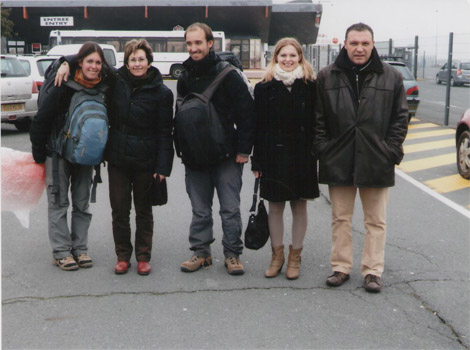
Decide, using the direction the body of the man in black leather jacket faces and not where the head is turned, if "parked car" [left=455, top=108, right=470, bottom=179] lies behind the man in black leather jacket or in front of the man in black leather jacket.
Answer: behind

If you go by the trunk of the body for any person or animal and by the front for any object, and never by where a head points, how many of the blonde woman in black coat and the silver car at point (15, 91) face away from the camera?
1

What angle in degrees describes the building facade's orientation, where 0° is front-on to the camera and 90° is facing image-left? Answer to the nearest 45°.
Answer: approximately 0°

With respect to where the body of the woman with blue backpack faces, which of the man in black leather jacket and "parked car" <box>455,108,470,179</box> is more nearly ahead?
the man in black leather jacket

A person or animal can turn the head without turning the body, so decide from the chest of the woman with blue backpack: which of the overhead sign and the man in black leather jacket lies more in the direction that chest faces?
the man in black leather jacket

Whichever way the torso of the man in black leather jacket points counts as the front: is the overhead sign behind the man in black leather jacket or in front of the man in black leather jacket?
behind

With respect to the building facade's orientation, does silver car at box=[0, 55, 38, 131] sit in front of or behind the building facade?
in front

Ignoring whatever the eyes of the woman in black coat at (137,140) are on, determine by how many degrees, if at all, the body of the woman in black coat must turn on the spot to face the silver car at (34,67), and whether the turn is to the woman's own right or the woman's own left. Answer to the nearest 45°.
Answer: approximately 180°

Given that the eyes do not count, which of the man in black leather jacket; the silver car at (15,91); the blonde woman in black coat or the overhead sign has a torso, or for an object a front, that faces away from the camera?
the silver car

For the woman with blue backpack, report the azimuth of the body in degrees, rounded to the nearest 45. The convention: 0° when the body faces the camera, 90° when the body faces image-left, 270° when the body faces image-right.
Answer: approximately 315°

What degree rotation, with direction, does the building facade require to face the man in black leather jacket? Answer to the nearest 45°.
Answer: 0° — it already faces them

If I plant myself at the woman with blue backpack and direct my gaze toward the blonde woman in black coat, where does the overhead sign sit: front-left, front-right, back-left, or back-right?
back-left
